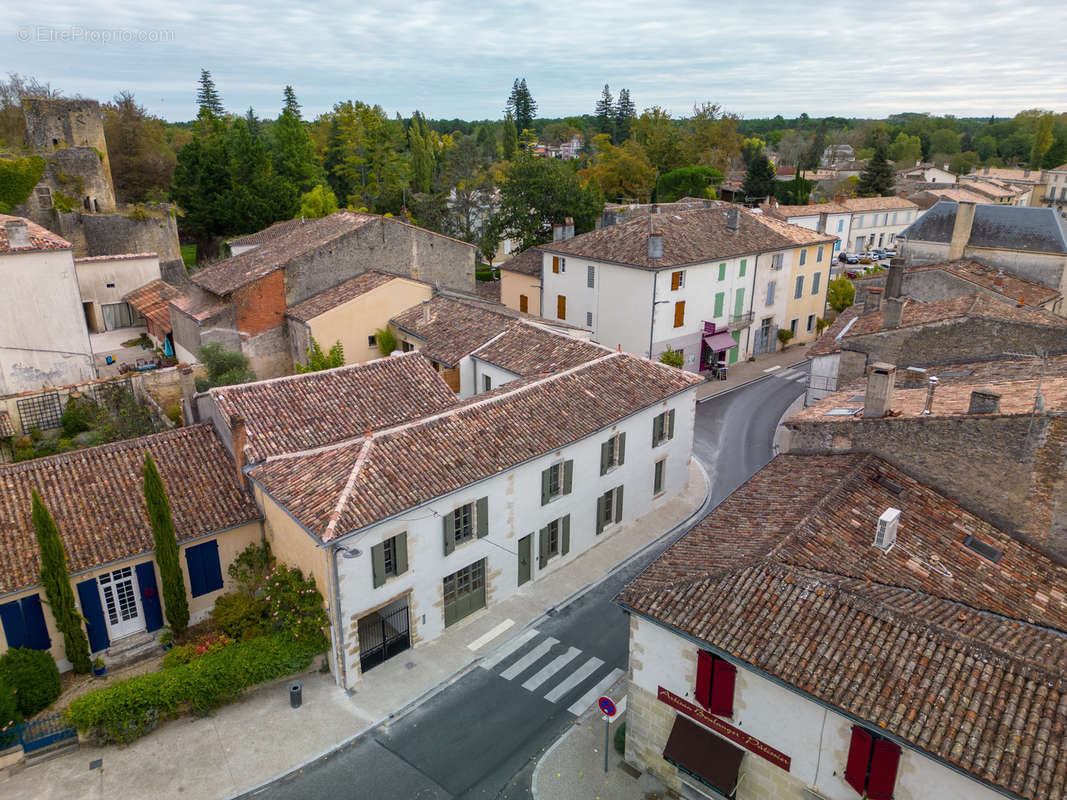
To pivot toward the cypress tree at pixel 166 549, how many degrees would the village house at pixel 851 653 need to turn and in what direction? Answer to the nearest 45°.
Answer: approximately 45° to its right

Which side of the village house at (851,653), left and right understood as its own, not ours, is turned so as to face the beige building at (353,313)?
right

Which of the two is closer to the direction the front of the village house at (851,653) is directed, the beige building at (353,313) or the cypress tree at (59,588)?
the cypress tree

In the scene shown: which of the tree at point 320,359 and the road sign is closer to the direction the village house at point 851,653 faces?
the road sign

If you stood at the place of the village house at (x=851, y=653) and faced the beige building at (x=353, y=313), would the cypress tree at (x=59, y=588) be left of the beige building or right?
left

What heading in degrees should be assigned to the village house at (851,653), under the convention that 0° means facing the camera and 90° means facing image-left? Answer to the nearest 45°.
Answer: approximately 45°

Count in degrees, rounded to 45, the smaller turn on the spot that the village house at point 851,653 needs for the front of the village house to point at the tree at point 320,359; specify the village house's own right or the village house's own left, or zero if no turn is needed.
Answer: approximately 90° to the village house's own right

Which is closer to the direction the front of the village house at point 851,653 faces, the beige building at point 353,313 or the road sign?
the road sign

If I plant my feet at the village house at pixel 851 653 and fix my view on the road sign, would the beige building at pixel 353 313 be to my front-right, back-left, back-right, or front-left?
front-right

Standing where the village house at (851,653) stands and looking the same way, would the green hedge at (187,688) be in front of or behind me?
in front
